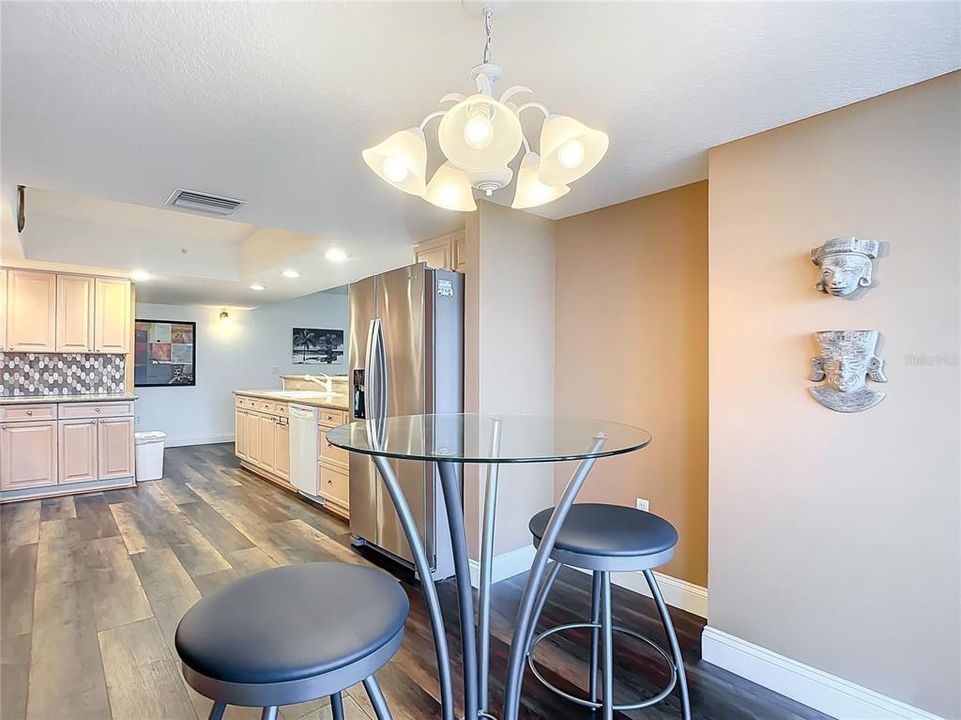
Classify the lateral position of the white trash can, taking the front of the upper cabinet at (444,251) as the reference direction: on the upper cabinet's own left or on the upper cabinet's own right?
on the upper cabinet's own right

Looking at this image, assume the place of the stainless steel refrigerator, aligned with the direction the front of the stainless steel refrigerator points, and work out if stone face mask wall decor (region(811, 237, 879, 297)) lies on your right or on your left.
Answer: on your left

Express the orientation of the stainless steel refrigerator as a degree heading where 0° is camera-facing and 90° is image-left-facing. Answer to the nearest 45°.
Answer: approximately 45°

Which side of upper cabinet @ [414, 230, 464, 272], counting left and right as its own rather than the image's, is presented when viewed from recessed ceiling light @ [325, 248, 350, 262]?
right

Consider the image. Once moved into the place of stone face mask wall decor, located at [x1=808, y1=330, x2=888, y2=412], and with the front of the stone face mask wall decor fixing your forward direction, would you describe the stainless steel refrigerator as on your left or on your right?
on your right

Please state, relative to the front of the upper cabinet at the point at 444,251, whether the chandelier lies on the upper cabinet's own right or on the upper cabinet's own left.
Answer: on the upper cabinet's own left

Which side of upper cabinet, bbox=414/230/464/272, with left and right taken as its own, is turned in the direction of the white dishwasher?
right
